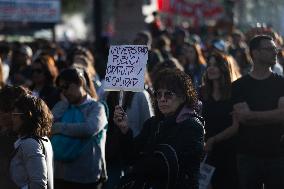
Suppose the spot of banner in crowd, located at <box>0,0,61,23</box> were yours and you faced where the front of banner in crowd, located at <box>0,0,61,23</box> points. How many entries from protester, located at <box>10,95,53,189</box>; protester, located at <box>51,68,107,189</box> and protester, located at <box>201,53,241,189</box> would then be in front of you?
3

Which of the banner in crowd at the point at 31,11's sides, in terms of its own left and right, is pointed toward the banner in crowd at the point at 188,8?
left

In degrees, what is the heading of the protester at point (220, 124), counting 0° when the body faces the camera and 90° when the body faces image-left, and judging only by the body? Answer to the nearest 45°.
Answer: approximately 45°

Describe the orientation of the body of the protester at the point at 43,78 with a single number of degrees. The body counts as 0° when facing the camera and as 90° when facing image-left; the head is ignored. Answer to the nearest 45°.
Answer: approximately 45°

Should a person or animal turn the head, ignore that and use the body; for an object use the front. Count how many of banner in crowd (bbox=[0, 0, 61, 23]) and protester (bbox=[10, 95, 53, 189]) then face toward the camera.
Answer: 1

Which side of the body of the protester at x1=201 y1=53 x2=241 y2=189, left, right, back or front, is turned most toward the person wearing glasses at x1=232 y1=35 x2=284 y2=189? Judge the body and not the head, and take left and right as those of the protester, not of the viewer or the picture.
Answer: left
